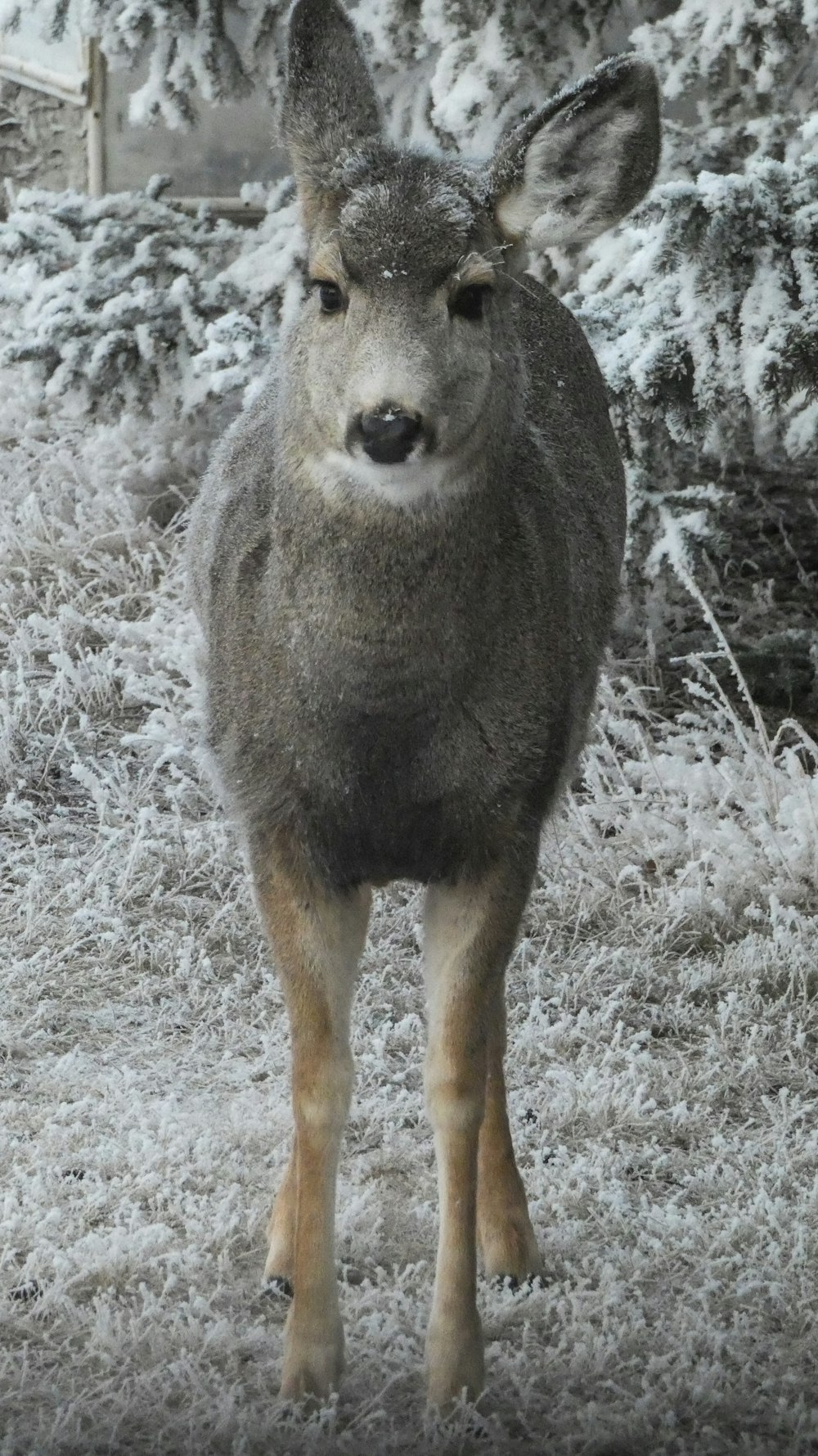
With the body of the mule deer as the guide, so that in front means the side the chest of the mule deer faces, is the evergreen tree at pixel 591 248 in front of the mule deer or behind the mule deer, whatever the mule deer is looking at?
behind

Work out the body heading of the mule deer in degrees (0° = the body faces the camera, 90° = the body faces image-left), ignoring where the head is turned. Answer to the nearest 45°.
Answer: approximately 0°
